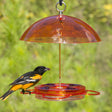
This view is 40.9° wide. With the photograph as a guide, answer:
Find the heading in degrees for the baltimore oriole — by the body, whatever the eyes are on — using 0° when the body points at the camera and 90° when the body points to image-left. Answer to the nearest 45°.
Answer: approximately 270°
